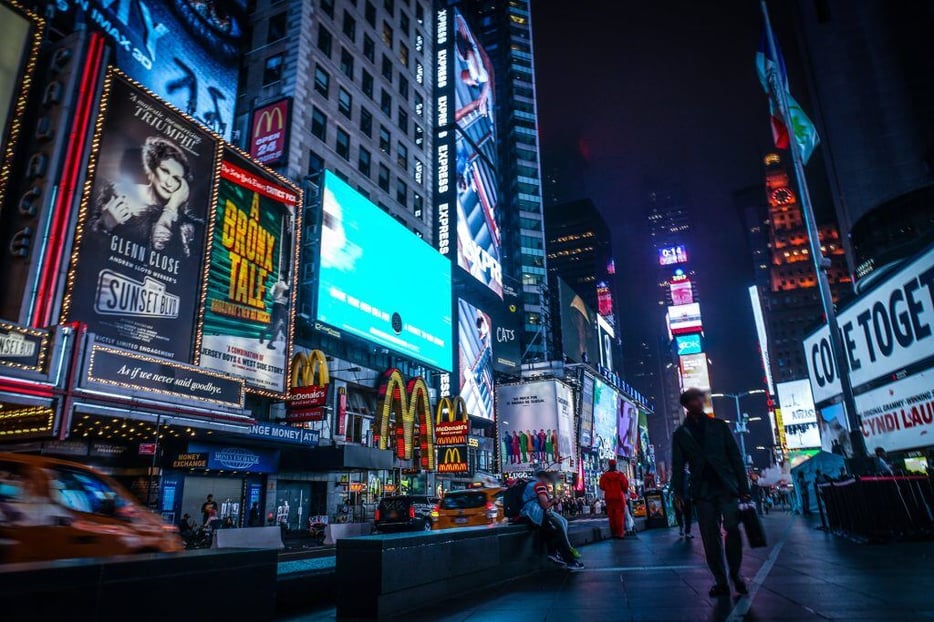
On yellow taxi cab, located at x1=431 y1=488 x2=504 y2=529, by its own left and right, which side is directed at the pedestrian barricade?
right

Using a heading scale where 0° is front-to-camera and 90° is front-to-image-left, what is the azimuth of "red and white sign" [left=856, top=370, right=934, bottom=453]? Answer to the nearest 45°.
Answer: approximately 45°

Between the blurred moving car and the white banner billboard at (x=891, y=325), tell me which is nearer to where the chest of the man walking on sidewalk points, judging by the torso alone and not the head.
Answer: the blurred moving car

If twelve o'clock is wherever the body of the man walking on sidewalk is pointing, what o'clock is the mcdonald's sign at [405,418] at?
The mcdonald's sign is roughly at 5 o'clock from the man walking on sidewalk.

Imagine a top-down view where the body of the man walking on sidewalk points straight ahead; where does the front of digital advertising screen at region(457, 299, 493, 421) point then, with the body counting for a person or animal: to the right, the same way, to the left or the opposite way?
to the left

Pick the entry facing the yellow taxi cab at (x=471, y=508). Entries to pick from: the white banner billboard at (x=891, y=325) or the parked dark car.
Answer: the white banner billboard

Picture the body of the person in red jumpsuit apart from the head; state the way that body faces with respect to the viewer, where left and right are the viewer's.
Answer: facing away from the viewer

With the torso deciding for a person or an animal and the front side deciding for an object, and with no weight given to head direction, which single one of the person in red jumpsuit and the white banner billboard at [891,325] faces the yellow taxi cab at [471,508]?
the white banner billboard

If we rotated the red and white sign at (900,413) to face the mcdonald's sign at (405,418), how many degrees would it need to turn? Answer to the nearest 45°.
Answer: approximately 45° to its right
